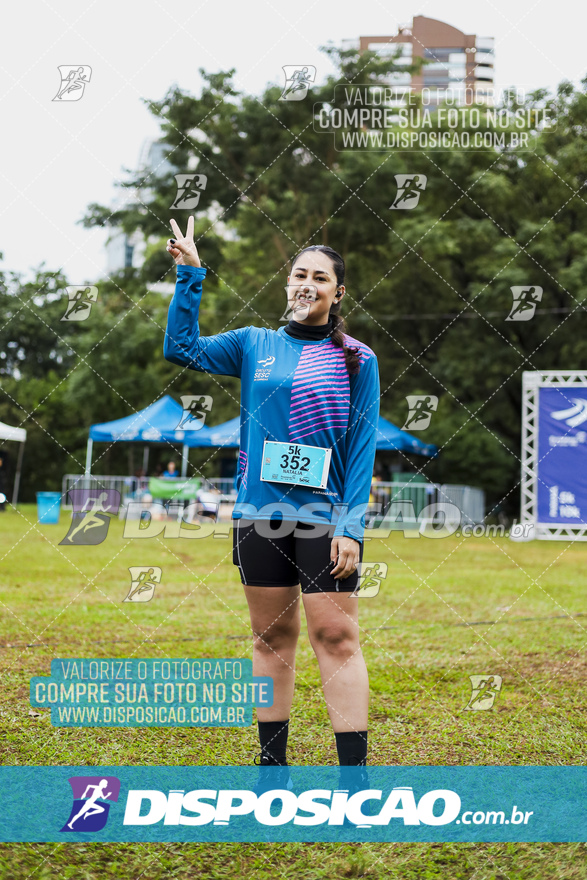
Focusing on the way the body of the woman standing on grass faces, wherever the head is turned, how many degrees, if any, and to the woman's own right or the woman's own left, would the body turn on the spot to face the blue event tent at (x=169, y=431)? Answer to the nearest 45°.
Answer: approximately 180°

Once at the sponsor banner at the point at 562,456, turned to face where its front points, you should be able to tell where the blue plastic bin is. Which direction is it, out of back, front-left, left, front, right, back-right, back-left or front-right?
right

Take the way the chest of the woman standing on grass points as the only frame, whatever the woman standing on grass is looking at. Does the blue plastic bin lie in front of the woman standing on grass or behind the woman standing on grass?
behind

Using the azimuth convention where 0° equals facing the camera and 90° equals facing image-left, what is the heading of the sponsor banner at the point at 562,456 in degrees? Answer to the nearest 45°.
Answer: approximately 0°

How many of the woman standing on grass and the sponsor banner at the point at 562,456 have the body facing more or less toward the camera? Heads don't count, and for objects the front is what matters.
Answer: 2

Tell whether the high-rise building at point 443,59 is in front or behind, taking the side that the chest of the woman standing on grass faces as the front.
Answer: behind
